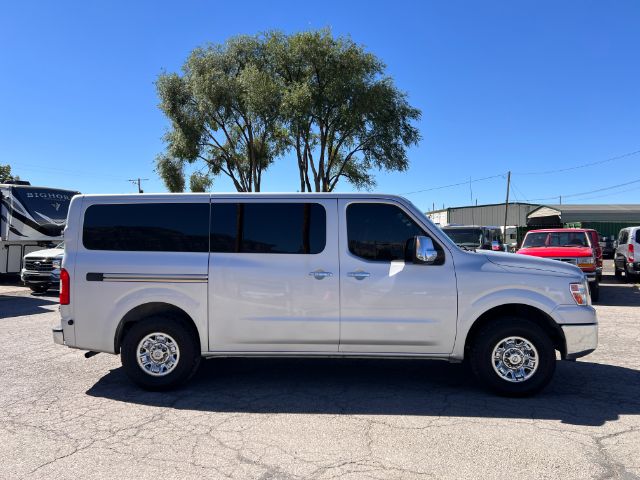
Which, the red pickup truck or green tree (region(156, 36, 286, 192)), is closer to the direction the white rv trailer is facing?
the red pickup truck

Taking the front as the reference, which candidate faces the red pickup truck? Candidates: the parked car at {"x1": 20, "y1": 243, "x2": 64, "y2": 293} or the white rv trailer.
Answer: the white rv trailer

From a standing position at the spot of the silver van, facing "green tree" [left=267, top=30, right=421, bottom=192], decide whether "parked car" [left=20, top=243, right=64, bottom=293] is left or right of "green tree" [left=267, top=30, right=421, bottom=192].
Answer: left

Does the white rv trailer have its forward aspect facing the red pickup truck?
yes

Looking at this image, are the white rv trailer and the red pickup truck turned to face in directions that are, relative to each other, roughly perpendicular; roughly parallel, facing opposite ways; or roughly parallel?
roughly perpendicular

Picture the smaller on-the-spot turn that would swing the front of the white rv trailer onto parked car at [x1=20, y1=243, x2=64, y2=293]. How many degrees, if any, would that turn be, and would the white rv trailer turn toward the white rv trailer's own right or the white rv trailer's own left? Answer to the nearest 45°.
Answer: approximately 45° to the white rv trailer's own right

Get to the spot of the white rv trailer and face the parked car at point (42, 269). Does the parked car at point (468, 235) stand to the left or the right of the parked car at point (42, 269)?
left

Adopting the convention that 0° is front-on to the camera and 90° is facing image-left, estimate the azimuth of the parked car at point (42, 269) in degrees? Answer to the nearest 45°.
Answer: approximately 45°

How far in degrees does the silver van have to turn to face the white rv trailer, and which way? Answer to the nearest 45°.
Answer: approximately 135° to its left

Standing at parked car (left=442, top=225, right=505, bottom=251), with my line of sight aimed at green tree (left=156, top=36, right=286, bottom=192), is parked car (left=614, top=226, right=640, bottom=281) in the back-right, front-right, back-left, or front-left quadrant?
back-right

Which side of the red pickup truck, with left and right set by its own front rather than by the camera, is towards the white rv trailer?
right

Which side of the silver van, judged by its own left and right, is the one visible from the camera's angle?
right

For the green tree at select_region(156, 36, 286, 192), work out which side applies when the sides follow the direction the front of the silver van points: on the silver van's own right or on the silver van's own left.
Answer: on the silver van's own left
